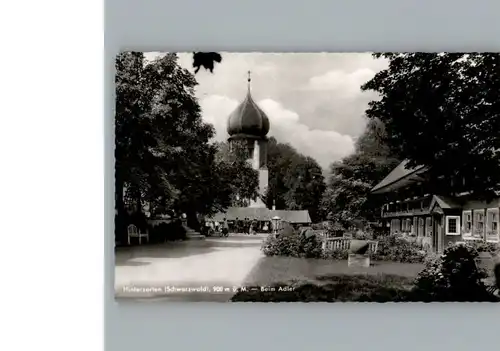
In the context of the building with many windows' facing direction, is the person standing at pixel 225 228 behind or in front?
in front

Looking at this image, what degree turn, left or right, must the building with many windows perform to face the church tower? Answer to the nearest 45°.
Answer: approximately 45° to its right

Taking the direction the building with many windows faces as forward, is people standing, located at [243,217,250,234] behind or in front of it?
in front

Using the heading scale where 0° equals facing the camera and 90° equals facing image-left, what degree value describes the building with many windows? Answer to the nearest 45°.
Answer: approximately 45°
